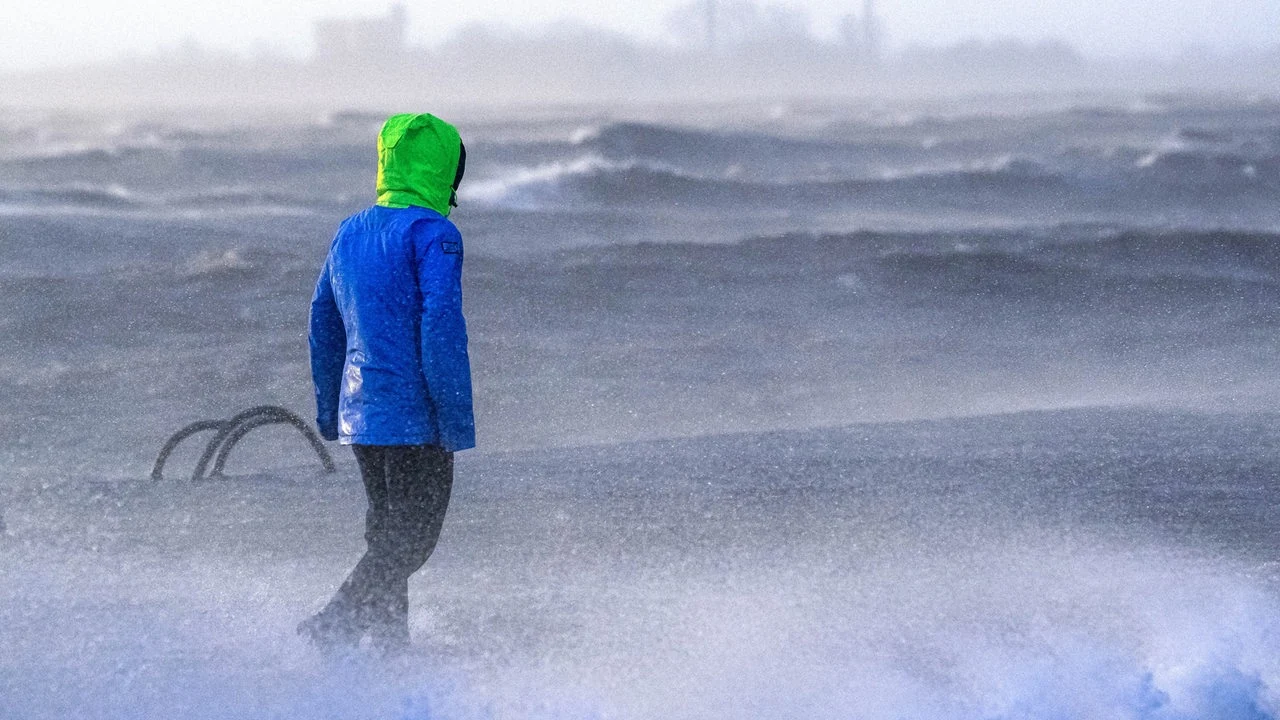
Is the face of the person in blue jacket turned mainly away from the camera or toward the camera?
away from the camera

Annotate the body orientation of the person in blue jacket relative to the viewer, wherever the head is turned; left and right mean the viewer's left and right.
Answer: facing away from the viewer and to the right of the viewer
